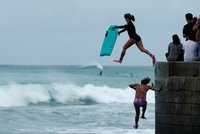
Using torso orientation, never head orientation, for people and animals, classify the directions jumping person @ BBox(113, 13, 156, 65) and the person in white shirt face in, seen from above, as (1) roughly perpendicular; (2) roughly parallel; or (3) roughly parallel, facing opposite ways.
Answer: roughly perpendicular

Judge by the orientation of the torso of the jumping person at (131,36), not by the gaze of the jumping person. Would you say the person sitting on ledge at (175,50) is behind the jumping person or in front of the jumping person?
behind

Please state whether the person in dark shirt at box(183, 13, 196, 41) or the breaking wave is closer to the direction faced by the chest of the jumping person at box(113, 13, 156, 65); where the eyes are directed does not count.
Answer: the breaking wave

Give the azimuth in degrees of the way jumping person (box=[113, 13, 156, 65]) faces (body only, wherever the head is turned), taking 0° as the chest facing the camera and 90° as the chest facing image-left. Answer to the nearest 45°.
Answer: approximately 90°

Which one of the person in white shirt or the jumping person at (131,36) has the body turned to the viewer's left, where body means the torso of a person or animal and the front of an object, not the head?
the jumping person
